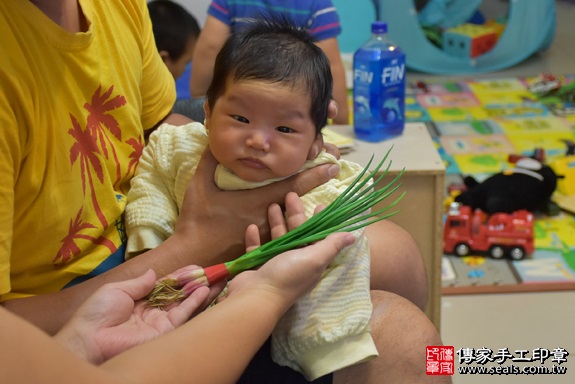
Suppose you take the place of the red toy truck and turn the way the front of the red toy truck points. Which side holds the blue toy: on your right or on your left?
on your right

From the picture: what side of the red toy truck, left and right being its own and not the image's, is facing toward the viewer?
left

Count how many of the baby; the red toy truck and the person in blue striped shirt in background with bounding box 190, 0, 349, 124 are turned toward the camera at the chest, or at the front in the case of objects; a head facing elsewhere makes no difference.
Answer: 2

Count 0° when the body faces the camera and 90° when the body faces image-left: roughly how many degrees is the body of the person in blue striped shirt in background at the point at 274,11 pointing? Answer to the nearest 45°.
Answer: approximately 0°

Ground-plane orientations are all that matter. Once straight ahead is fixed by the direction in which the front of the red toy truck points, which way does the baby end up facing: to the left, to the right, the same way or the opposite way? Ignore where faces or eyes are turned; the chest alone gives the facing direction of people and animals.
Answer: to the left

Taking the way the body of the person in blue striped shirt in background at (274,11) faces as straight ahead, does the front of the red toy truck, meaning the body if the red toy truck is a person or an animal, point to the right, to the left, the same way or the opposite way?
to the right

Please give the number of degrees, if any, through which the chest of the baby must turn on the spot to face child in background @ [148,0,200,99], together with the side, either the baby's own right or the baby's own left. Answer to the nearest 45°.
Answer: approximately 180°

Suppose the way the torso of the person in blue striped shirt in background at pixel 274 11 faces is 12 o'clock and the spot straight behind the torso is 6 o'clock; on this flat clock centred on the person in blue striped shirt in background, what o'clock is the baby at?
The baby is roughly at 12 o'clock from the person in blue striped shirt in background.
